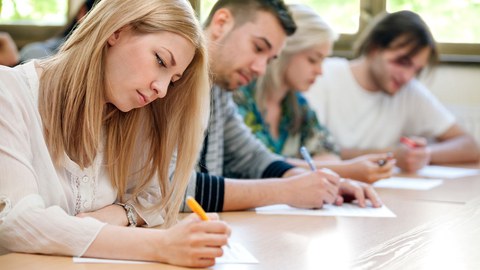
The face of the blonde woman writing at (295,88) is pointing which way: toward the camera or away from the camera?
toward the camera

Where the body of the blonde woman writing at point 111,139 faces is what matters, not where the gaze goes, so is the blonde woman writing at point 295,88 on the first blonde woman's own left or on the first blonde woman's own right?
on the first blonde woman's own left

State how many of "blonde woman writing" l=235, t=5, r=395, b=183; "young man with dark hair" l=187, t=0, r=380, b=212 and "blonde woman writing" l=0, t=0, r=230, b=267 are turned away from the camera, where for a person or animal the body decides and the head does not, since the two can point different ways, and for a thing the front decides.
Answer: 0

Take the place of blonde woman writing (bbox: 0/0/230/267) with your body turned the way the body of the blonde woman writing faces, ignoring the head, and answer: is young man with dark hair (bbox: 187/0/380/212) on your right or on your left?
on your left

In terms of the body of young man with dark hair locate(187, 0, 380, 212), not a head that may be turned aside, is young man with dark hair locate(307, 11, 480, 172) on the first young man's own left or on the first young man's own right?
on the first young man's own left

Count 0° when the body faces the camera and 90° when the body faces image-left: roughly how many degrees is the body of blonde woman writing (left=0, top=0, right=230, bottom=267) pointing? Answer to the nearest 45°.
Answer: approximately 315°

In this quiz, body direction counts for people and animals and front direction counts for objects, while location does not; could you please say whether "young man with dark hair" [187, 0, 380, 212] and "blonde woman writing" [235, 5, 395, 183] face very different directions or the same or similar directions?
same or similar directions

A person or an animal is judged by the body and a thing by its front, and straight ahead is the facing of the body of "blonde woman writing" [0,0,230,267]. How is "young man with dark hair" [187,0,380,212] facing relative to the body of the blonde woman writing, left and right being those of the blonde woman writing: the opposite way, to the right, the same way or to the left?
the same way

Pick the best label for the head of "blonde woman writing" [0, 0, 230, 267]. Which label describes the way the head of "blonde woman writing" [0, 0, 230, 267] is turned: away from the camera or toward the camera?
toward the camera

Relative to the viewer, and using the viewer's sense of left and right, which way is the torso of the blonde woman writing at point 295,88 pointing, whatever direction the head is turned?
facing the viewer and to the right of the viewer

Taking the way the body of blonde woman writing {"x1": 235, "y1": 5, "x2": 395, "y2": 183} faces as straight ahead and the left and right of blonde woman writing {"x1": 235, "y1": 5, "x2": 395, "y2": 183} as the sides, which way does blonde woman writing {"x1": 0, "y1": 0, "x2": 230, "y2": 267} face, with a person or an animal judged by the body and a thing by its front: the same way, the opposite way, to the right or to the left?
the same way

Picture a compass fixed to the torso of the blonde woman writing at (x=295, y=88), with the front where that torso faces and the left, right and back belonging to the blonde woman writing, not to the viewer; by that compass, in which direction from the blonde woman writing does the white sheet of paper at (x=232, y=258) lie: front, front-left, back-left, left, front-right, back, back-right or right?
front-right

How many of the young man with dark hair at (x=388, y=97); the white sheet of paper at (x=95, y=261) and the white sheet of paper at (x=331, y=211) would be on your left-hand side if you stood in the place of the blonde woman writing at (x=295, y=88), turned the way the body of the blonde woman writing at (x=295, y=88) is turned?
1

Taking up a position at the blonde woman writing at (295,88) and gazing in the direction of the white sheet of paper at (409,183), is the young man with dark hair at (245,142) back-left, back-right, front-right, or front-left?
front-right

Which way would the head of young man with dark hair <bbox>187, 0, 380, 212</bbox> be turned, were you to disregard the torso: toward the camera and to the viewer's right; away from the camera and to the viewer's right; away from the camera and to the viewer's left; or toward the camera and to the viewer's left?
toward the camera and to the viewer's right
